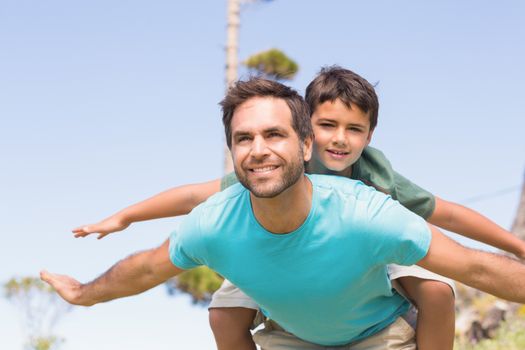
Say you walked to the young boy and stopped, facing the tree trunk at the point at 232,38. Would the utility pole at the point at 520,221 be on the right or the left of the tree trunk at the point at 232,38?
right

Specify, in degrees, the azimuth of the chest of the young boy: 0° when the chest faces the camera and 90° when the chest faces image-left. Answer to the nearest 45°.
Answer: approximately 0°

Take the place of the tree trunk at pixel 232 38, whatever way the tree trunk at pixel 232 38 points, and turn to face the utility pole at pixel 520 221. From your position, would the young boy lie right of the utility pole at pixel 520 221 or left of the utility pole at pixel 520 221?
right

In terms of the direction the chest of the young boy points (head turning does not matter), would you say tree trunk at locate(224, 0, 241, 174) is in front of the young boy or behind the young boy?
behind

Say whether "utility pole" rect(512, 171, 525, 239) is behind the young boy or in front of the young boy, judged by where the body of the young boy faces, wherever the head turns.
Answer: behind
